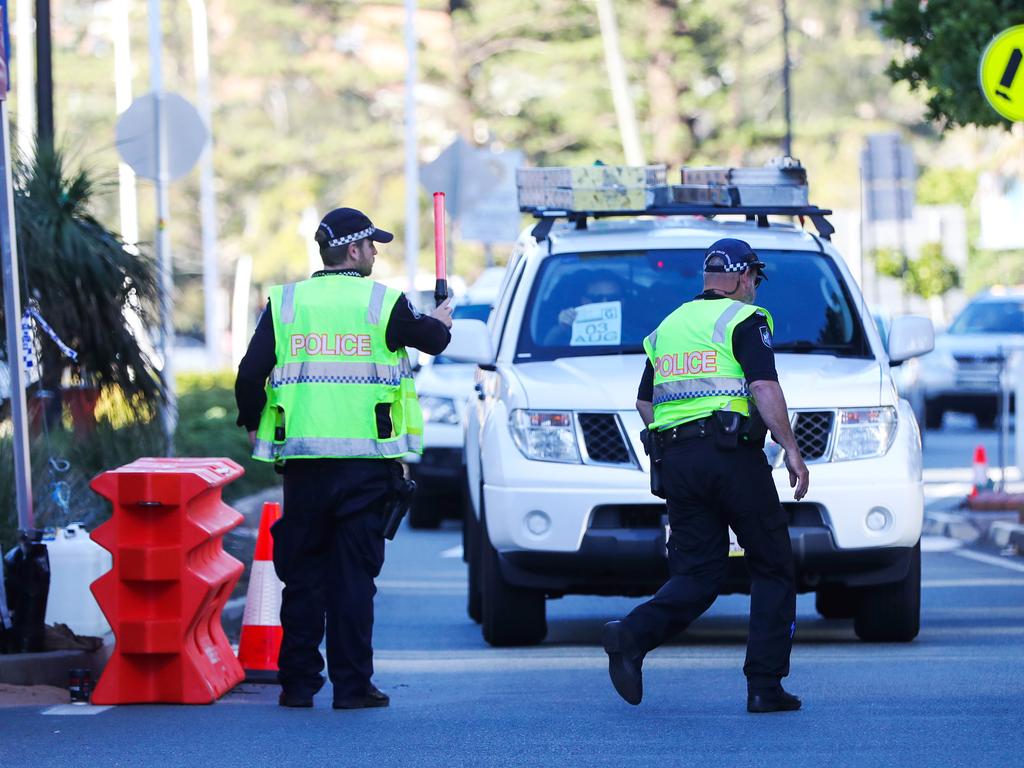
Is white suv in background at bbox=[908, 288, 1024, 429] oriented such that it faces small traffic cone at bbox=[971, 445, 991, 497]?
yes

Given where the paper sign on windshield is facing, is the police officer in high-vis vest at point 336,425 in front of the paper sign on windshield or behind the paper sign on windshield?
in front

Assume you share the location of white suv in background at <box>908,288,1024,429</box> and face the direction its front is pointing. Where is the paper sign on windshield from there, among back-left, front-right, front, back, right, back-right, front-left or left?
front

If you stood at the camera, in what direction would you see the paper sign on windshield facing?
facing the viewer

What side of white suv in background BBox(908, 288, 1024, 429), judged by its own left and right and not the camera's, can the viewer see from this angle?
front

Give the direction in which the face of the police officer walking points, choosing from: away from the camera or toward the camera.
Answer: away from the camera

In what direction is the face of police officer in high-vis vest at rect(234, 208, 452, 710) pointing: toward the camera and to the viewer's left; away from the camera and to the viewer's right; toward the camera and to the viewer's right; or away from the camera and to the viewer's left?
away from the camera and to the viewer's right

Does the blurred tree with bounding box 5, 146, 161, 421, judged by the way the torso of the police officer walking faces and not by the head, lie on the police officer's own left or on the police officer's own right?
on the police officer's own left

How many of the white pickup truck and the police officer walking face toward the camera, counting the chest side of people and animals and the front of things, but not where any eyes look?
1

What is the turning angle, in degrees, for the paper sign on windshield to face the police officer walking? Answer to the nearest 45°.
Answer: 0° — it already faces them

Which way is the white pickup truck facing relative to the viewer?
toward the camera

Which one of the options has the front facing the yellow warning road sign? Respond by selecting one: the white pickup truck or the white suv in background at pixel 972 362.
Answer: the white suv in background

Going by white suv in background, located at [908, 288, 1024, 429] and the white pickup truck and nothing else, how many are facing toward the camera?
2

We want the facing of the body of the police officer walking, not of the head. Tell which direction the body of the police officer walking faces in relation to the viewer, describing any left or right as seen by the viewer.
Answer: facing away from the viewer and to the right of the viewer

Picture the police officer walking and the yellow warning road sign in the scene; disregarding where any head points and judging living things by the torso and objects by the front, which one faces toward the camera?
the yellow warning road sign

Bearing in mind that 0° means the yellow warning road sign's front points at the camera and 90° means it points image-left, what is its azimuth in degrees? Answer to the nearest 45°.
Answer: approximately 0°
